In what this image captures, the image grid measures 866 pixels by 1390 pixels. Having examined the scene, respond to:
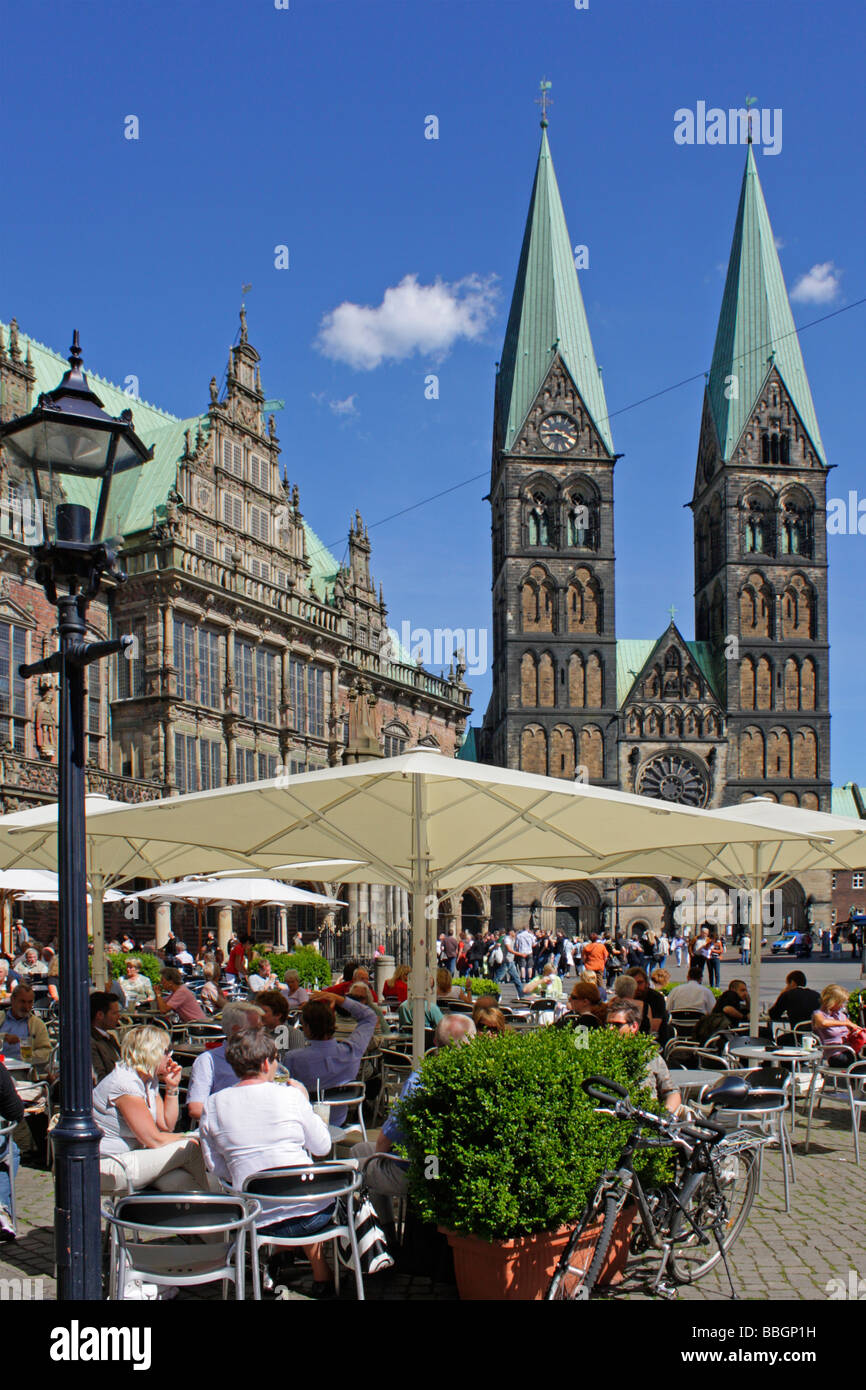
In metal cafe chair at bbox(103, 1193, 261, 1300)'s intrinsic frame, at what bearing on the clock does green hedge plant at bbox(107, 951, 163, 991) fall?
The green hedge plant is roughly at 12 o'clock from the metal cafe chair.

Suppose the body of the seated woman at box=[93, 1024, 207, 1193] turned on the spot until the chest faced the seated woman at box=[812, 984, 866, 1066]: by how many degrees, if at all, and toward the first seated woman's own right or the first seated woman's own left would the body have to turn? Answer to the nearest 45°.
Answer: approximately 45° to the first seated woman's own left

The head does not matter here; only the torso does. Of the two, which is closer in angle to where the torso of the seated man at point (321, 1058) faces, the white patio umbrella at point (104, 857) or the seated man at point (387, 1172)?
the white patio umbrella

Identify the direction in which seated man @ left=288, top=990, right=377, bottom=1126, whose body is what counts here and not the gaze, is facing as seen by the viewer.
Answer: away from the camera

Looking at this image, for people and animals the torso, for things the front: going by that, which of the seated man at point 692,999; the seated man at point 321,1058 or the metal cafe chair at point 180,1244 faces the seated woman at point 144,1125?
the metal cafe chair

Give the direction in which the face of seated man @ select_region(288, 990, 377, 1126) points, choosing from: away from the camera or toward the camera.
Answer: away from the camera

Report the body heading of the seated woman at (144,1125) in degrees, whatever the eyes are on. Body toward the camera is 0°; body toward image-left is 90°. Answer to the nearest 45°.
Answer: approximately 270°

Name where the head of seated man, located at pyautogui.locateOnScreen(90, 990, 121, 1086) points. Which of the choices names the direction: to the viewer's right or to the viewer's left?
to the viewer's right
